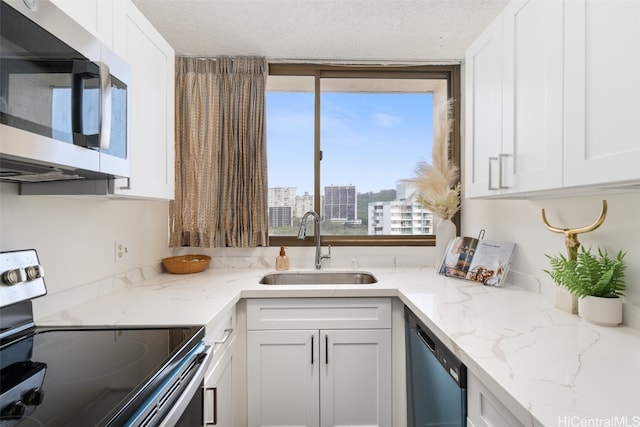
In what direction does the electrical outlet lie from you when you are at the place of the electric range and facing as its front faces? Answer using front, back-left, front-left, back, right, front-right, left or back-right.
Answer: back-left

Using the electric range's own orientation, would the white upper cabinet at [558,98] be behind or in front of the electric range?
in front

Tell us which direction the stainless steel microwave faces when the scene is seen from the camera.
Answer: facing the viewer and to the right of the viewer

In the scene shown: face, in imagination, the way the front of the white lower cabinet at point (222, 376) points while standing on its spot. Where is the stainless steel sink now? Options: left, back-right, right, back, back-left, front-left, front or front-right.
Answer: front-left

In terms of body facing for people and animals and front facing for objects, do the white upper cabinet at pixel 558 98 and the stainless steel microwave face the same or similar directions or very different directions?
very different directions

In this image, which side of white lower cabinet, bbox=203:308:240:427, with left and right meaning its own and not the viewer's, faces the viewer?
right

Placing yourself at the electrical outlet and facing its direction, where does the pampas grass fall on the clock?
The pampas grass is roughly at 11 o'clock from the electrical outlet.

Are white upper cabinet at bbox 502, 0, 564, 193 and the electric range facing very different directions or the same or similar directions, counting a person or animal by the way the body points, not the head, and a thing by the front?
very different directions
